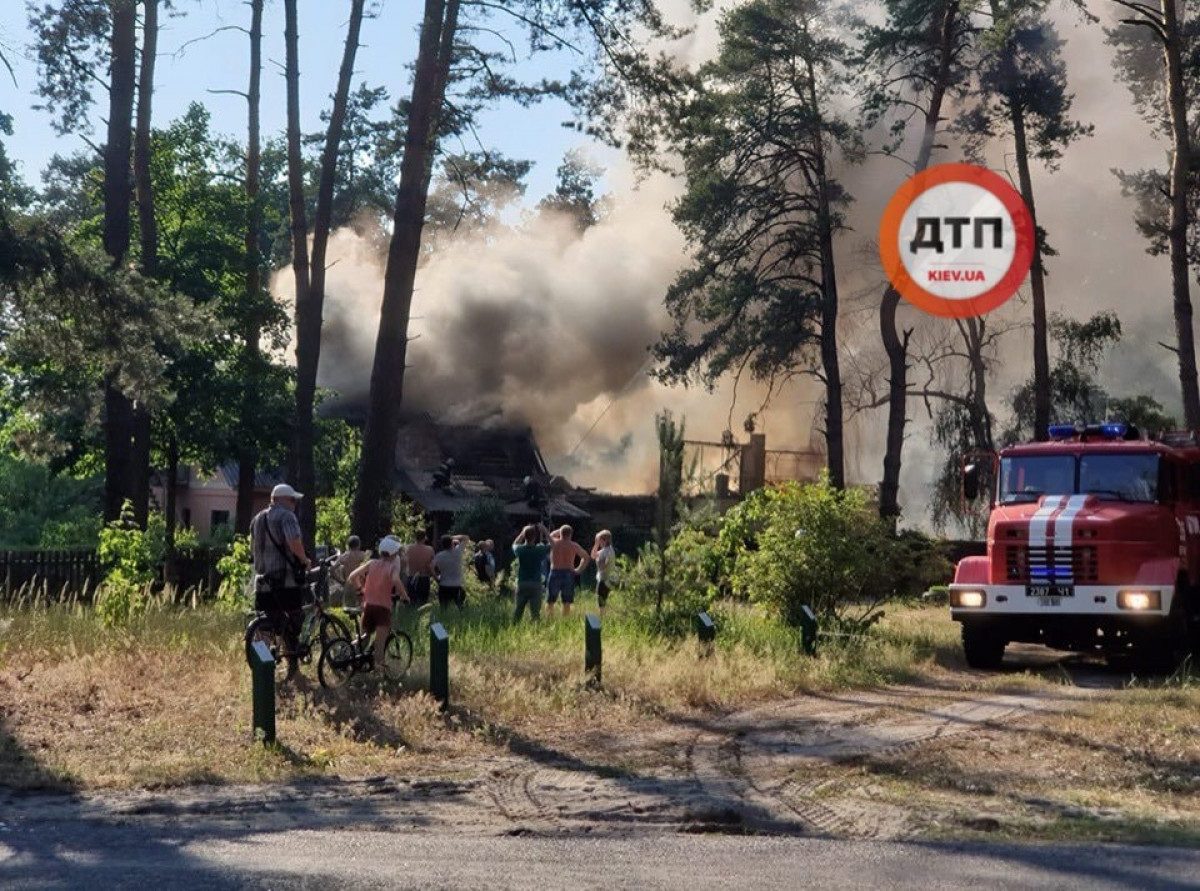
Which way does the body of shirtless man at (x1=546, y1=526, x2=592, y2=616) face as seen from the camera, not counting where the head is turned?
away from the camera

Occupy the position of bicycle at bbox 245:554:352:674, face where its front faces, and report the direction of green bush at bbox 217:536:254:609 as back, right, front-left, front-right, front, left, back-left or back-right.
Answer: left

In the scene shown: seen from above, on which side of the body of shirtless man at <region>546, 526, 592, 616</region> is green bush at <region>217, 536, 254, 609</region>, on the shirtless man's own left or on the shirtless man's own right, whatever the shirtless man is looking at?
on the shirtless man's own left

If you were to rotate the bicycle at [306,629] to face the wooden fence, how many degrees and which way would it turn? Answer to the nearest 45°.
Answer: approximately 90° to its left

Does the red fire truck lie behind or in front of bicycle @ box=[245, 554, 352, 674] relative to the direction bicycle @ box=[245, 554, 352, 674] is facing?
in front

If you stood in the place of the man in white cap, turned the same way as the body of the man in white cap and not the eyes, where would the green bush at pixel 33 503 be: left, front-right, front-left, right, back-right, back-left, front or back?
front-left

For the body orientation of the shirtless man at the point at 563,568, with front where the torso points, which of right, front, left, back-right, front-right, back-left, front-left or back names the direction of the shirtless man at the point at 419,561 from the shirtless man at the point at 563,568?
left

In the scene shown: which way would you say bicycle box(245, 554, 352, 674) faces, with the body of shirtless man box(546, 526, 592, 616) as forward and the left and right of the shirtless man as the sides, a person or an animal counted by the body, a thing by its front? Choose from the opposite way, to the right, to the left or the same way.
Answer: to the right

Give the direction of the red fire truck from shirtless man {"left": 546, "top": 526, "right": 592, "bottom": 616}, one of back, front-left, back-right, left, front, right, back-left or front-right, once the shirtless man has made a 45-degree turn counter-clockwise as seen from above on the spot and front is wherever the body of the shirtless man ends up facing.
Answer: back

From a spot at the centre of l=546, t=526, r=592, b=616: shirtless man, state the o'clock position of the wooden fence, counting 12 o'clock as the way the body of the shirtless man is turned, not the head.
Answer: The wooden fence is roughly at 10 o'clock from the shirtless man.
